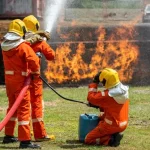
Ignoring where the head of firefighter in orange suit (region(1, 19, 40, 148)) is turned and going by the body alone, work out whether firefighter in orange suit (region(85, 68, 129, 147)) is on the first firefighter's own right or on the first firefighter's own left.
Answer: on the first firefighter's own right

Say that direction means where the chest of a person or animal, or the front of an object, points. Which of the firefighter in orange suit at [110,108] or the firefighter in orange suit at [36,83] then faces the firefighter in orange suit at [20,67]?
the firefighter in orange suit at [110,108]

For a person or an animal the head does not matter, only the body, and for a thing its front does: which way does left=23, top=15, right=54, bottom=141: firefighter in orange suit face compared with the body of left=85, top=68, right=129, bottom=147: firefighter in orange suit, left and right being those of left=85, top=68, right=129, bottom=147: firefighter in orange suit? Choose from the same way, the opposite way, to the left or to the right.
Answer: the opposite way

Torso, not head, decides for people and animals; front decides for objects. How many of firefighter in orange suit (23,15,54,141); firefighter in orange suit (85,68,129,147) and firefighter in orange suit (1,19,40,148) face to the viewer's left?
1

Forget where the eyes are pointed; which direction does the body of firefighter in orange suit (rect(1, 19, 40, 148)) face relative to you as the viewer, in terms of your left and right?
facing away from the viewer and to the right of the viewer

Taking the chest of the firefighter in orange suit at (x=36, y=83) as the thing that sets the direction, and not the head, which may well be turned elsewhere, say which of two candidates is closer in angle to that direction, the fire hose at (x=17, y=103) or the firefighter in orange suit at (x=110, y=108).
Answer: the firefighter in orange suit

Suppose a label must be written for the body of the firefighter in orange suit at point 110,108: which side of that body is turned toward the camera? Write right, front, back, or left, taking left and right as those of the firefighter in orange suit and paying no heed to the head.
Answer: left

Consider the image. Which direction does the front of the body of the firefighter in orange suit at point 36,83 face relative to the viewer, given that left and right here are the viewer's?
facing to the right of the viewer

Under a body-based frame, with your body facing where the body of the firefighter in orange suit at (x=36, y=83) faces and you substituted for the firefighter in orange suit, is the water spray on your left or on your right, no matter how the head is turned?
on your left
